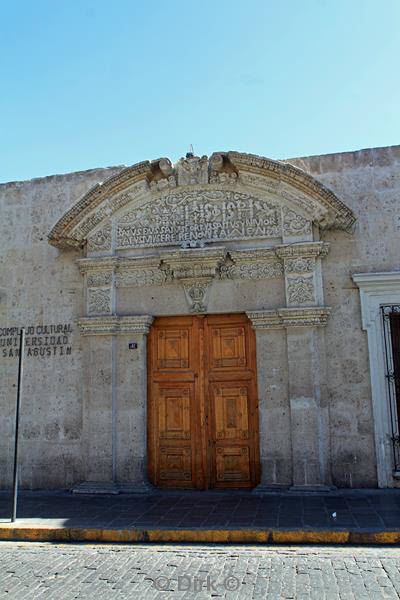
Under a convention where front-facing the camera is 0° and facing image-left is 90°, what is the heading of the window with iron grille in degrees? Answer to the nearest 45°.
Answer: approximately 0°
